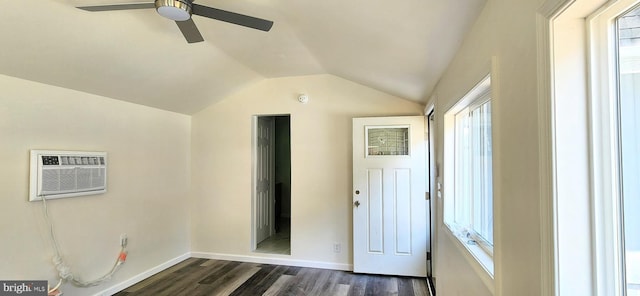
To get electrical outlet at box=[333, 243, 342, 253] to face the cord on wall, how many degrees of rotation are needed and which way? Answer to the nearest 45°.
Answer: approximately 45° to its right

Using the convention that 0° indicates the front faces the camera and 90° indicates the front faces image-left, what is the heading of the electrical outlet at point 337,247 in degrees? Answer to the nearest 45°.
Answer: approximately 0°

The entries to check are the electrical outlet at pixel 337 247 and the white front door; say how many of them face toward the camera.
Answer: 2

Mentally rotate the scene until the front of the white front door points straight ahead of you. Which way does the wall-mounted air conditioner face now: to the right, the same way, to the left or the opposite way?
to the left

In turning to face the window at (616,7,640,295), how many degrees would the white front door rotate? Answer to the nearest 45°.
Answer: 0° — it already faces it

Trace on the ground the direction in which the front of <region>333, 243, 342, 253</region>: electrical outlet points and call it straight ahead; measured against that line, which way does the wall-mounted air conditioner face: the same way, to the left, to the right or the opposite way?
to the left

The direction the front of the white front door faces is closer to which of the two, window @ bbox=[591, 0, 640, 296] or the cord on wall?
the window

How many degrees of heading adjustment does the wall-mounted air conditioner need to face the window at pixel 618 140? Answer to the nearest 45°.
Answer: approximately 45° to its right

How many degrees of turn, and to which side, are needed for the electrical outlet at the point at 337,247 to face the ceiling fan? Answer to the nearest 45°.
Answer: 0° — it already faces it
